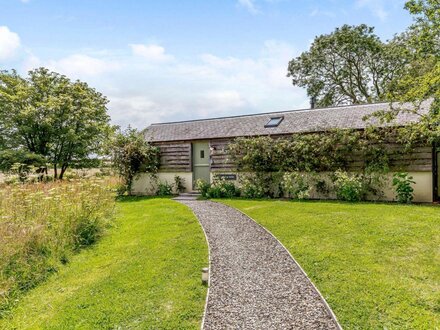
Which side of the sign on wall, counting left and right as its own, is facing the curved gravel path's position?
front

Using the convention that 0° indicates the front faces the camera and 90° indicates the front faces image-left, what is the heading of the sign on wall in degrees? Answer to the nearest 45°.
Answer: approximately 0°

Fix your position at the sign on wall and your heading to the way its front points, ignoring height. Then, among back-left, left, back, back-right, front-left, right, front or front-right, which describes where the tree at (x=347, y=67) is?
back-left

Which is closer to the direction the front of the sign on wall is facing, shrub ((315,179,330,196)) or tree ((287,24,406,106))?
the shrub

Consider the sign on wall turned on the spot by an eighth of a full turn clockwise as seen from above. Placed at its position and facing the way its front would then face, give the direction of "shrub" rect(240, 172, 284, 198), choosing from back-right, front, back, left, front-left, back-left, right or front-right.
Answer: left

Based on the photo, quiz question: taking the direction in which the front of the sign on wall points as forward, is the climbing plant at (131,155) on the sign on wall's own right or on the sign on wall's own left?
on the sign on wall's own right

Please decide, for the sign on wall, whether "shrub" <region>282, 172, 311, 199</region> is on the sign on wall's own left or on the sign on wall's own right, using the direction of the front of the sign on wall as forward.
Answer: on the sign on wall's own left

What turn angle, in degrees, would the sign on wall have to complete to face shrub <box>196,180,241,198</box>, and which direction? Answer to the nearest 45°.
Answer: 0° — it already faces it
